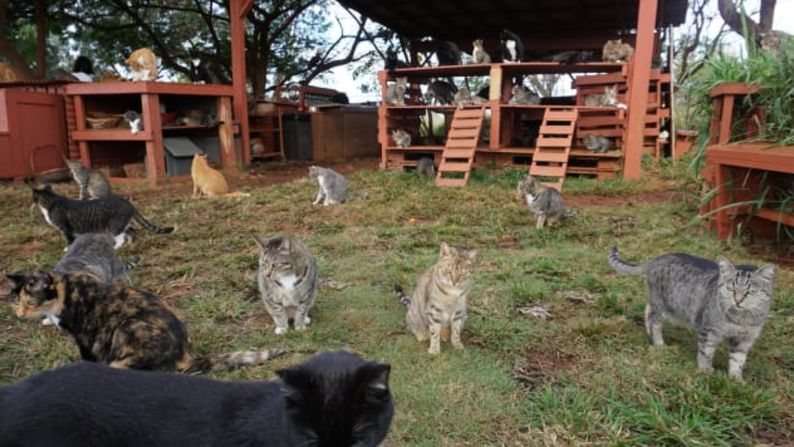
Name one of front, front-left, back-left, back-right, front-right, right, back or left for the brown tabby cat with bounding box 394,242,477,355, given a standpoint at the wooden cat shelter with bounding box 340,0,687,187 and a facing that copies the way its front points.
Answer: front

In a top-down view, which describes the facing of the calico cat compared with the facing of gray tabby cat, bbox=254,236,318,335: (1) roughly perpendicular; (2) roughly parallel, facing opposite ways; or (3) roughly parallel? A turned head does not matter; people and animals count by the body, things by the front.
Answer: roughly perpendicular

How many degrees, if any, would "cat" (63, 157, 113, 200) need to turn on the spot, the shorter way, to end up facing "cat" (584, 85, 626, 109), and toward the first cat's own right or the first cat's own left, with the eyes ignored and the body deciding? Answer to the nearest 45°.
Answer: approximately 180°

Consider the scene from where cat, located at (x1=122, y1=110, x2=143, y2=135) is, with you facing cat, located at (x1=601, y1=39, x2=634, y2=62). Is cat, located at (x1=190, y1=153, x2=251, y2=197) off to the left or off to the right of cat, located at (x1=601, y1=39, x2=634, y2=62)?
right

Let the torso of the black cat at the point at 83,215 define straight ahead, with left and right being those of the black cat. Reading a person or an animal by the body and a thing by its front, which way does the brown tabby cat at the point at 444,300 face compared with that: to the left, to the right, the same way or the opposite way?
to the left

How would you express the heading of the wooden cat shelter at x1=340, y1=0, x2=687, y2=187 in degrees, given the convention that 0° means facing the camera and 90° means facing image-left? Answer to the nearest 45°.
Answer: approximately 0°

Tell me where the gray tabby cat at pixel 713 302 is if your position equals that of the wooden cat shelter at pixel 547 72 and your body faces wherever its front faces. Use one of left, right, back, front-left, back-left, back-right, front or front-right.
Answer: front

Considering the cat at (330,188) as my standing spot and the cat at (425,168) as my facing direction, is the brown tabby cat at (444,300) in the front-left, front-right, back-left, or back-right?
back-right

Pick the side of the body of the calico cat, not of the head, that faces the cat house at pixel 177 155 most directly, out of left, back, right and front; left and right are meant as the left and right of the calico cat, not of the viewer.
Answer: right

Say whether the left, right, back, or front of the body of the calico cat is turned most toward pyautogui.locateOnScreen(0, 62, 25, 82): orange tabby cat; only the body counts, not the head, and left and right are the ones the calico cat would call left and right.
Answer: right

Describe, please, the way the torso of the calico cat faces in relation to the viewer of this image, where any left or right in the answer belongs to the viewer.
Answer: facing to the left of the viewer
